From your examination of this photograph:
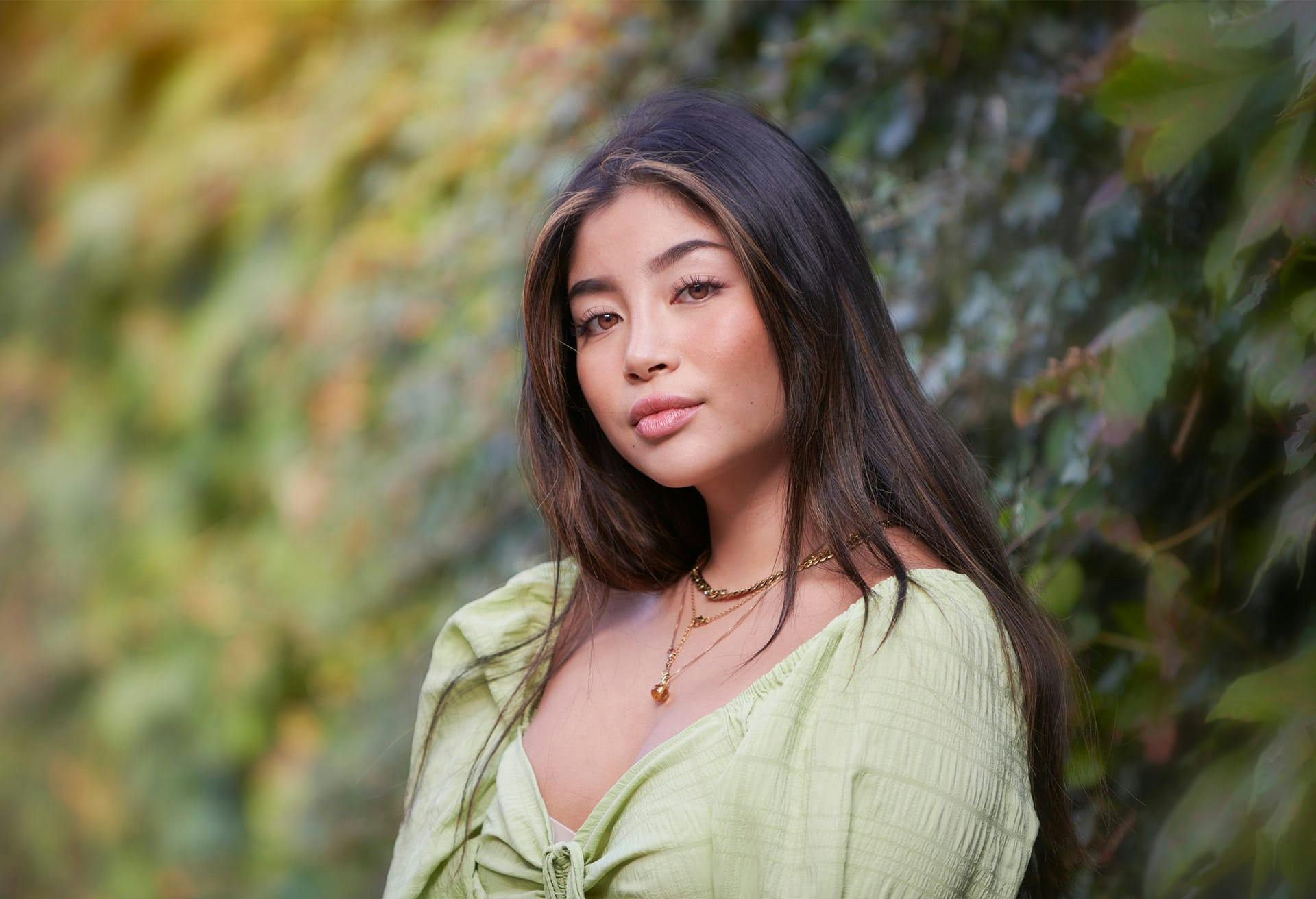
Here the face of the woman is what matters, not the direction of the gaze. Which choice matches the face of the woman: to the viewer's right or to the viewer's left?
to the viewer's left
